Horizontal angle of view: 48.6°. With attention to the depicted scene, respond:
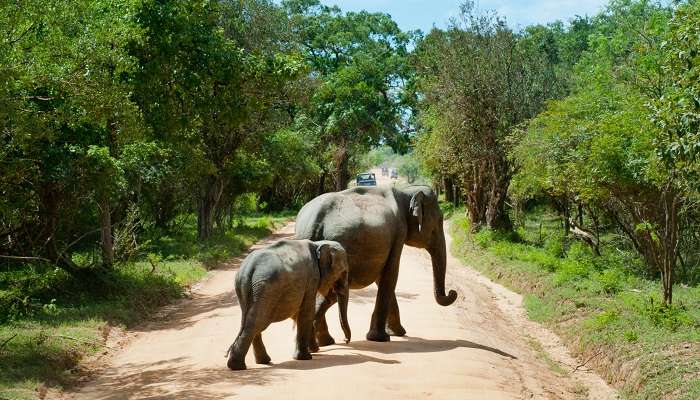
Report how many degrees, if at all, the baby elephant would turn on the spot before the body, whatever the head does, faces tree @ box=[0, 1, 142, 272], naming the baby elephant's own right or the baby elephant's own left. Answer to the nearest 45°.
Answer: approximately 90° to the baby elephant's own left

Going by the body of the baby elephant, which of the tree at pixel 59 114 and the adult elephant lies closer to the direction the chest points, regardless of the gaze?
the adult elephant

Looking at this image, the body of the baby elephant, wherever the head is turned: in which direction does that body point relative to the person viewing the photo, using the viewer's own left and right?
facing away from the viewer and to the right of the viewer

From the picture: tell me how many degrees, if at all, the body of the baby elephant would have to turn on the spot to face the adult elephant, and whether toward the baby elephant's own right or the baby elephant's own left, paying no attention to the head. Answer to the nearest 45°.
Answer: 0° — it already faces it

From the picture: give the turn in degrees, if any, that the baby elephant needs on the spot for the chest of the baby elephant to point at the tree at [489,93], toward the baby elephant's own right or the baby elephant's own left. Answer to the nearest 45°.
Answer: approximately 45° to the baby elephant's own left

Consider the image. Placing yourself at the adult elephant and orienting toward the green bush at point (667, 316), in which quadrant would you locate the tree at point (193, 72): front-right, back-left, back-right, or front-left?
back-left

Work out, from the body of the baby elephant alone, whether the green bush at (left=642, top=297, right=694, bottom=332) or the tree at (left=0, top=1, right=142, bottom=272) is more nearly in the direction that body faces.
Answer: the green bush

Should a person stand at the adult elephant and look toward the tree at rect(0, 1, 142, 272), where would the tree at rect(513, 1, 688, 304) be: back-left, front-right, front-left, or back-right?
back-right

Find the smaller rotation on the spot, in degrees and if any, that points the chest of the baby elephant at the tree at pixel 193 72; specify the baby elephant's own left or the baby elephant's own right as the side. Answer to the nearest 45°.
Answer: approximately 45° to the baby elephant's own left
